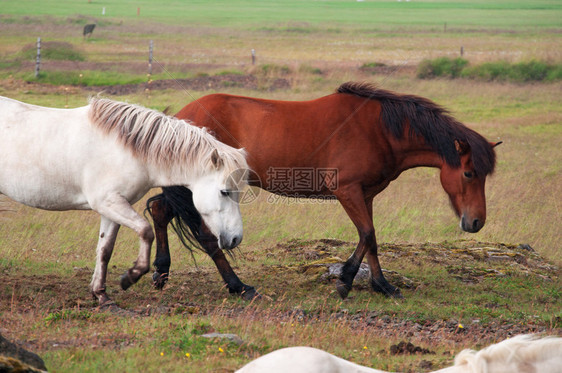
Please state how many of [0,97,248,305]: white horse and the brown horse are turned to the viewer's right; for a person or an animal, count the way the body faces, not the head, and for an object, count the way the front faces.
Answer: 2

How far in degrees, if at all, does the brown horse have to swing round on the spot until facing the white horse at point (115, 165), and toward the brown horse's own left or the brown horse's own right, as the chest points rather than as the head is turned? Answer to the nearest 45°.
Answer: approximately 135° to the brown horse's own right

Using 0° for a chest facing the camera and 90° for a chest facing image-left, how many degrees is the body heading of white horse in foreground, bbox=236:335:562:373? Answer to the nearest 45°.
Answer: approximately 270°

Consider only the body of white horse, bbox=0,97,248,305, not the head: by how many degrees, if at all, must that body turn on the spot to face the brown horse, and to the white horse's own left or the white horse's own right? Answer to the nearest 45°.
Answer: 0° — it already faces it

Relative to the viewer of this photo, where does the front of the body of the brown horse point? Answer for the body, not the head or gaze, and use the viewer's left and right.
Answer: facing to the right of the viewer

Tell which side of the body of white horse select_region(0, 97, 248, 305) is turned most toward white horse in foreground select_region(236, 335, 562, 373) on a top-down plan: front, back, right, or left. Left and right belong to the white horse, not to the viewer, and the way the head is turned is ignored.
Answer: right

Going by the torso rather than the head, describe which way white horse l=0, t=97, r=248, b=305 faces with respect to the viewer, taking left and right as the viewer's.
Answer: facing to the right of the viewer
